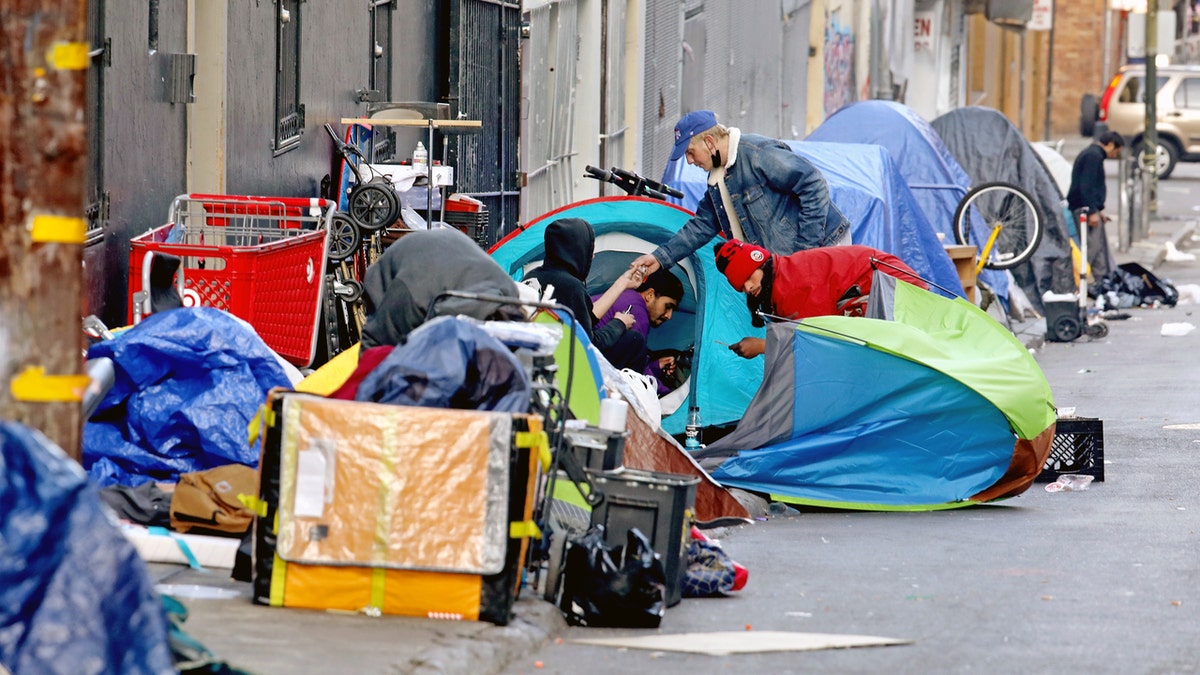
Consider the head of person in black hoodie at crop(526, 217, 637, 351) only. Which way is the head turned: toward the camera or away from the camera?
away from the camera

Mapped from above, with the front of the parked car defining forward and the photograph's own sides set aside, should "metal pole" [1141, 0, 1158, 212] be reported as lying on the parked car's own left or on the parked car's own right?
on the parked car's own right

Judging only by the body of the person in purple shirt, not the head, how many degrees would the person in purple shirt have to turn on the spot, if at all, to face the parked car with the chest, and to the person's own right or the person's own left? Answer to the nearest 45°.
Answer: approximately 90° to the person's own left

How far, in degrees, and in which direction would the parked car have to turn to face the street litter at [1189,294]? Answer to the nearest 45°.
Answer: approximately 90° to its right

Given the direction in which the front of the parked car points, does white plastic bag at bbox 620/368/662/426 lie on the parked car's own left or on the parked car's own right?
on the parked car's own right

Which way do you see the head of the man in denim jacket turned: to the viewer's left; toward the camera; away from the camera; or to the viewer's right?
to the viewer's left
